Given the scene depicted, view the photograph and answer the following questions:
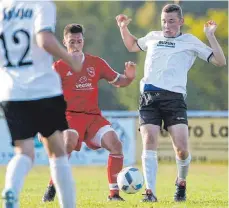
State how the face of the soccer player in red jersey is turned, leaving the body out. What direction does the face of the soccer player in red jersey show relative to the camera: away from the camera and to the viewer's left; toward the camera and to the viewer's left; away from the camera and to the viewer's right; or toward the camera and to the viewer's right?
toward the camera and to the viewer's right

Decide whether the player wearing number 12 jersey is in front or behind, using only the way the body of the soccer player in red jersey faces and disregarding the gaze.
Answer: in front

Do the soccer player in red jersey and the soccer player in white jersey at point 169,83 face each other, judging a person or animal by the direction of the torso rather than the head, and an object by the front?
no

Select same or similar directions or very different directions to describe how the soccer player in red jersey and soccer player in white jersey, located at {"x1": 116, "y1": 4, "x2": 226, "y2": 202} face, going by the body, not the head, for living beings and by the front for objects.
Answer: same or similar directions

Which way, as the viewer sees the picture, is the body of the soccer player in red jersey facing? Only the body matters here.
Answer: toward the camera

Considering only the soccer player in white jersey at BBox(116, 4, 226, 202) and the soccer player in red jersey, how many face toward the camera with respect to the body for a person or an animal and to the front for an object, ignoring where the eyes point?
2

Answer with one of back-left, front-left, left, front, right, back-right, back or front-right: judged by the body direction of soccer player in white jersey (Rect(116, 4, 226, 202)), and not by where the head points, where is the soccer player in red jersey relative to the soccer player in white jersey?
right

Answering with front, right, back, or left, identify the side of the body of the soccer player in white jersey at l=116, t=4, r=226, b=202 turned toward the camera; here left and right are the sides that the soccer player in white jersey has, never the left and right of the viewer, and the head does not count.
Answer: front
